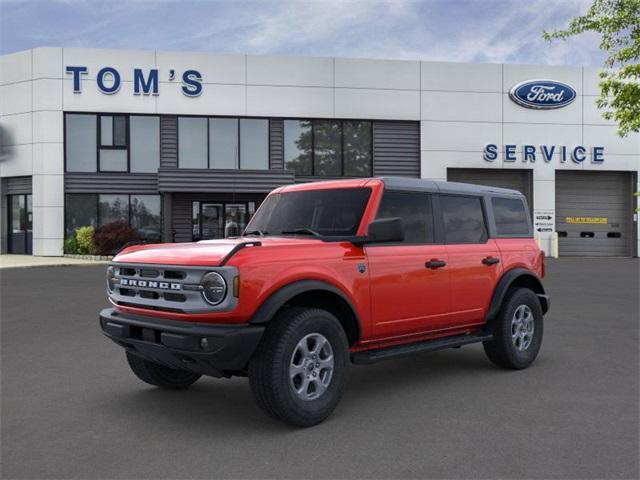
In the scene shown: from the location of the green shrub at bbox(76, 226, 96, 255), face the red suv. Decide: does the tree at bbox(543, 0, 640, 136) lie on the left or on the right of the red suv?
left

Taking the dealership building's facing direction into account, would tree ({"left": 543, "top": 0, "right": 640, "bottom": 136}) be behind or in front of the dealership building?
in front

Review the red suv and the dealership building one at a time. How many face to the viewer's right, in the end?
0

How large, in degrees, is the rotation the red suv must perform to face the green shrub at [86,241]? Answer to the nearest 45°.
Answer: approximately 90° to its right

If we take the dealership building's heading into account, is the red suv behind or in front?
in front

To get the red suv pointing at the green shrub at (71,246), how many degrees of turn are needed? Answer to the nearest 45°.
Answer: approximately 90° to its right
